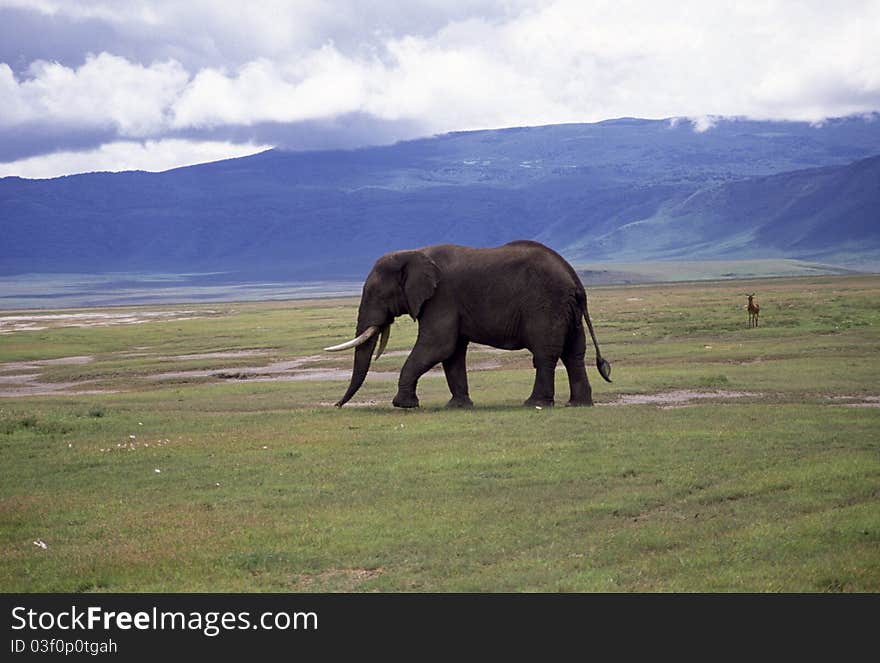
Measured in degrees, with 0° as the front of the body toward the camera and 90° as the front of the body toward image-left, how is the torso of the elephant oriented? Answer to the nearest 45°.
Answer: approximately 90°
